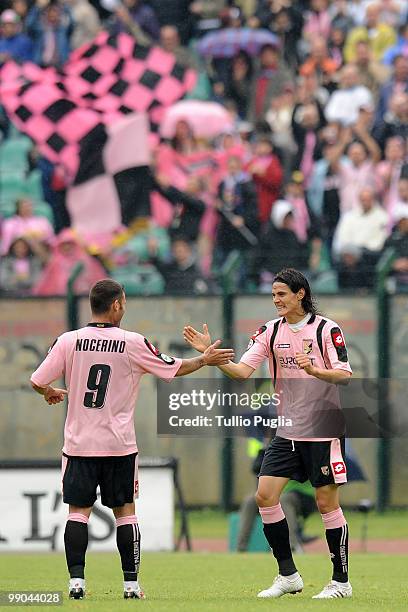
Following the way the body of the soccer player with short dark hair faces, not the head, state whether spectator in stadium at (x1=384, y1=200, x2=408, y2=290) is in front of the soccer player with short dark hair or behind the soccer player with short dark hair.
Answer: in front

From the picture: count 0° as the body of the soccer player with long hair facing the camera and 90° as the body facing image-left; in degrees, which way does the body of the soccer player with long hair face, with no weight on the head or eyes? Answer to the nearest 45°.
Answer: approximately 45°

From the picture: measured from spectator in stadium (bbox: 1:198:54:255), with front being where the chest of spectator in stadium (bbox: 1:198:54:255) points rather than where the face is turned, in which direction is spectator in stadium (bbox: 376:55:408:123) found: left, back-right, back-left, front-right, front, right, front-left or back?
left

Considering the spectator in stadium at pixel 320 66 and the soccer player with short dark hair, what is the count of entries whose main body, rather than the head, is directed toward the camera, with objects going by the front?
1

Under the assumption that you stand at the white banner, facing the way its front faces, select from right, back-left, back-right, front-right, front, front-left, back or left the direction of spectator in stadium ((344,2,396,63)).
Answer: back-left

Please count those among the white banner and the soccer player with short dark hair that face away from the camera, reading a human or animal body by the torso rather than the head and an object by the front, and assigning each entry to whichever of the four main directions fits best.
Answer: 1

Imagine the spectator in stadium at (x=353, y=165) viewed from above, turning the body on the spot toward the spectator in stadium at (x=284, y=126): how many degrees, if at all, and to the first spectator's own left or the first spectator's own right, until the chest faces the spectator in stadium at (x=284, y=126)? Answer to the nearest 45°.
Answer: approximately 135° to the first spectator's own right

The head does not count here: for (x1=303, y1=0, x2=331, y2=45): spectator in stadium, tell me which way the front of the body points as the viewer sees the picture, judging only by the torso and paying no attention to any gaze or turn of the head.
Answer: toward the camera

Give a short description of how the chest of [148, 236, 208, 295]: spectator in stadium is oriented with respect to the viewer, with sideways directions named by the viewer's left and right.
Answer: facing the viewer

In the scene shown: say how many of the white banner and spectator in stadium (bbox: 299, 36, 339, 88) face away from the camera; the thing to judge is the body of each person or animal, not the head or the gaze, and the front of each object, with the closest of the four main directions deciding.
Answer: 0

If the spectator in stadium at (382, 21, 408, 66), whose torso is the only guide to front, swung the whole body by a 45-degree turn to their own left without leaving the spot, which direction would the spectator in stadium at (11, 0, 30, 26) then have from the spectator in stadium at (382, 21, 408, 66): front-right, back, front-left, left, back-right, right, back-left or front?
back-right

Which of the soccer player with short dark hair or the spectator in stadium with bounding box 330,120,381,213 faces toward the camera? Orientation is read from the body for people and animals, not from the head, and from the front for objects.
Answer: the spectator in stadium

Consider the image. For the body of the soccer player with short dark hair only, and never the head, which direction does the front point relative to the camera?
away from the camera

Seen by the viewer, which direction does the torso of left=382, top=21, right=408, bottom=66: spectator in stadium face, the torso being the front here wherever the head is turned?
toward the camera

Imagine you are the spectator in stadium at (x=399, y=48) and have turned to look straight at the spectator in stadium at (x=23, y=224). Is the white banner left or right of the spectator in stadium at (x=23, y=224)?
left
